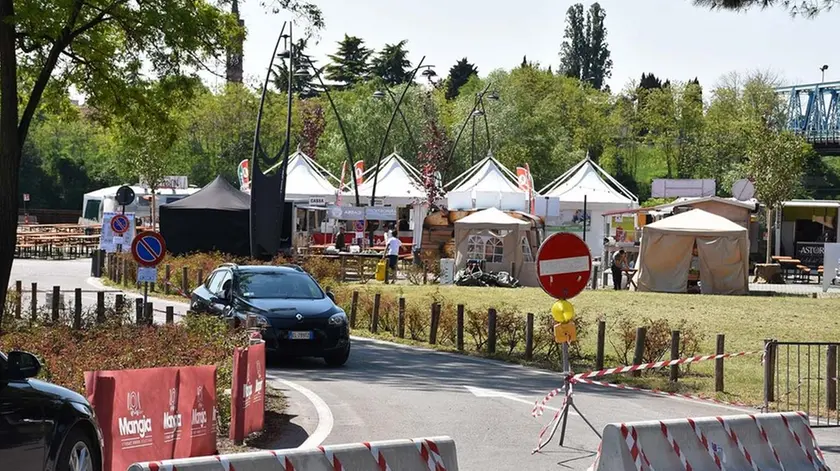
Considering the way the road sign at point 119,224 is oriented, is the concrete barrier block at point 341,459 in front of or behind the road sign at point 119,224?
in front

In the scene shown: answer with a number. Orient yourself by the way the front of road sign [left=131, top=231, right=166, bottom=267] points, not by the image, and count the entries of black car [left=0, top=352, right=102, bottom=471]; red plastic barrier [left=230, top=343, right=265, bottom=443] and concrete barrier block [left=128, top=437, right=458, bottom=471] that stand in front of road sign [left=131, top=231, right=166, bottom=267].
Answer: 3

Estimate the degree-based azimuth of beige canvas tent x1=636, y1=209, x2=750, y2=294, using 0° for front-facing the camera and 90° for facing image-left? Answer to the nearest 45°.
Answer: approximately 0°

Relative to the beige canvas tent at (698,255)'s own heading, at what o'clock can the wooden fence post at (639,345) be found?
The wooden fence post is roughly at 12 o'clock from the beige canvas tent.

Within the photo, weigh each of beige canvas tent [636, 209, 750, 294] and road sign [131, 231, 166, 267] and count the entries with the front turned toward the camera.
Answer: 2

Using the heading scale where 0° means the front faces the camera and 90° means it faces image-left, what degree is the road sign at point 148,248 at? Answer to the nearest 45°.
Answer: approximately 0°

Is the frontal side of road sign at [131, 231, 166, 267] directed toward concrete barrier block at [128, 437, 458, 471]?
yes
